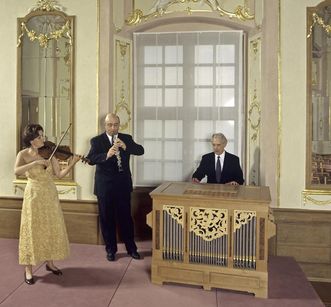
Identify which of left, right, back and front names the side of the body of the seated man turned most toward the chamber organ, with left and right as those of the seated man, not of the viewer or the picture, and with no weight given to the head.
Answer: front

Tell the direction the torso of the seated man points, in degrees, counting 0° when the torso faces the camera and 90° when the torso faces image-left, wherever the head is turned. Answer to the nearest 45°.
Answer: approximately 0°

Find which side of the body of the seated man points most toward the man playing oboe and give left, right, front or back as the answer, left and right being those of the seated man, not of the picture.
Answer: right

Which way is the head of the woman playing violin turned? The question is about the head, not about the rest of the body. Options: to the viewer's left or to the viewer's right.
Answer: to the viewer's right

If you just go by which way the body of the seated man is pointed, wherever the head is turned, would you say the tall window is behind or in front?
behind

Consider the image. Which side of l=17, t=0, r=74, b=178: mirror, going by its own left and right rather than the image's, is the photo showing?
front

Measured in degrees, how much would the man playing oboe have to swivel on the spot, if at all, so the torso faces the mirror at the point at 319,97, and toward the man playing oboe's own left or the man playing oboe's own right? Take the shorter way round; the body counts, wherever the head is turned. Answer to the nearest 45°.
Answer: approximately 90° to the man playing oboe's own left

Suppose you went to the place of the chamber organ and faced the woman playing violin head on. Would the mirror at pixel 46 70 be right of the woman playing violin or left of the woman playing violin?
right

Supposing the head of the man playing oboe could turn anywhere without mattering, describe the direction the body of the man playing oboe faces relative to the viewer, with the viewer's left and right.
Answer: facing the viewer

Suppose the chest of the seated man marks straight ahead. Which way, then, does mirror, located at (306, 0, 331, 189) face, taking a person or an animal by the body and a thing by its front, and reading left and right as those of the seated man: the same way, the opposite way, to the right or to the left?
the same way

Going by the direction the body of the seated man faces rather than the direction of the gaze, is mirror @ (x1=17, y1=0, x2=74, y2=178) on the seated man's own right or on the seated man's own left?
on the seated man's own right

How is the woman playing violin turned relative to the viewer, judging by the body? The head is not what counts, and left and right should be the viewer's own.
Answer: facing the viewer and to the right of the viewer

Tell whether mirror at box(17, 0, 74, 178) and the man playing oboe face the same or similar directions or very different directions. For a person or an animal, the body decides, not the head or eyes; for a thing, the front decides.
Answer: same or similar directions
